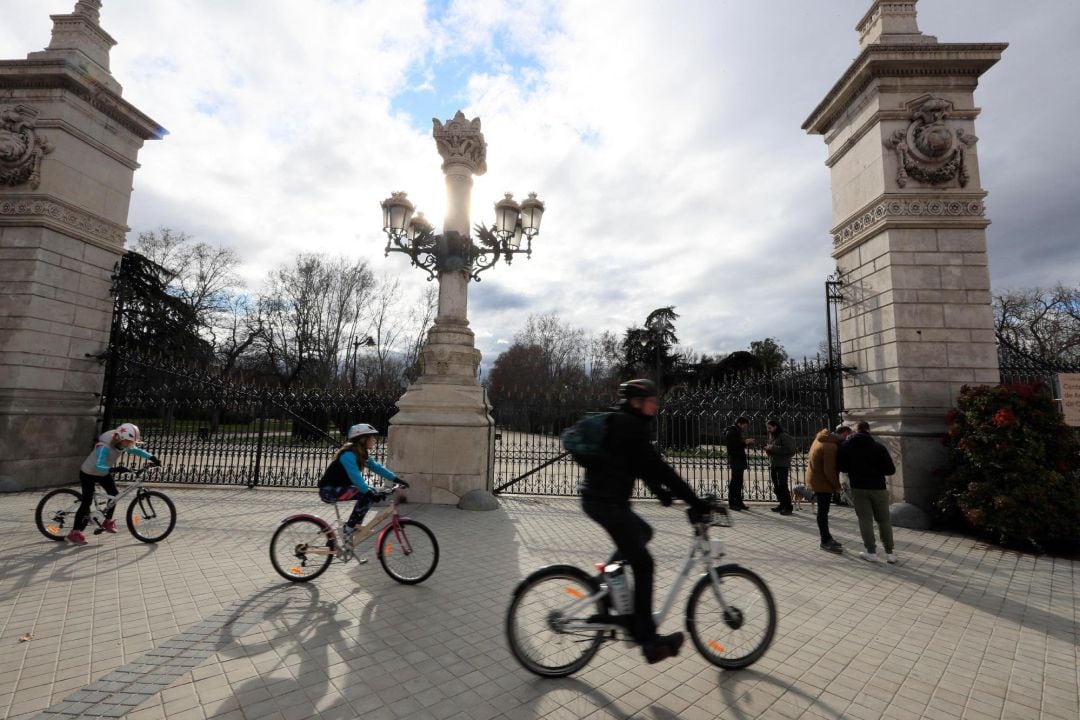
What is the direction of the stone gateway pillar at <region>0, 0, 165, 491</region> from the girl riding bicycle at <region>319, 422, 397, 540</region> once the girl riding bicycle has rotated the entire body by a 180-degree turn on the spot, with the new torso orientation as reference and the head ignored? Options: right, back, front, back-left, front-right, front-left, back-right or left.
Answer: front-right

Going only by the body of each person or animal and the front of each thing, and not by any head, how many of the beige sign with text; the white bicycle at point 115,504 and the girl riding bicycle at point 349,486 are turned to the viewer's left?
0

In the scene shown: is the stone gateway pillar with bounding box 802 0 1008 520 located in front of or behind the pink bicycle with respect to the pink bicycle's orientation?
in front

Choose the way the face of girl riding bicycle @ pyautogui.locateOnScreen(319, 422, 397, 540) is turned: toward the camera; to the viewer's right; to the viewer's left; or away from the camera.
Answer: to the viewer's right

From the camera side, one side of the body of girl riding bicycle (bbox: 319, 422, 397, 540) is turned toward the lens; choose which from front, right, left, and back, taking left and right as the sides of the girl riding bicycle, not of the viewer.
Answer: right

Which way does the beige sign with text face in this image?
toward the camera

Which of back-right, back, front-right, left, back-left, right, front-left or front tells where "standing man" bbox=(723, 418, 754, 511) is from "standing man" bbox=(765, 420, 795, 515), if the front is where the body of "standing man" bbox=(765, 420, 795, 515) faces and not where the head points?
front

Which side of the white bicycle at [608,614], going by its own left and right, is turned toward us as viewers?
right

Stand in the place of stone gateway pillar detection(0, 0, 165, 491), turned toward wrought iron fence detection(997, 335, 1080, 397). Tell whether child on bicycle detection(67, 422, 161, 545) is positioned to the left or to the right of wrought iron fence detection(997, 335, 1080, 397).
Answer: right

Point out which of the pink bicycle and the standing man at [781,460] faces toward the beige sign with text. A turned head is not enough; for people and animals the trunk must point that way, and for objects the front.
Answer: the pink bicycle

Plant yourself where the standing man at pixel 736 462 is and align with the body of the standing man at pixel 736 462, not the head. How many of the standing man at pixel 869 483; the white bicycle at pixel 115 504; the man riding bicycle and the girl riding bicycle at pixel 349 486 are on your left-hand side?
0

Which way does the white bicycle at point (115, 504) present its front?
to the viewer's right

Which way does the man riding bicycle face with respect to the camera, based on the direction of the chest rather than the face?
to the viewer's right

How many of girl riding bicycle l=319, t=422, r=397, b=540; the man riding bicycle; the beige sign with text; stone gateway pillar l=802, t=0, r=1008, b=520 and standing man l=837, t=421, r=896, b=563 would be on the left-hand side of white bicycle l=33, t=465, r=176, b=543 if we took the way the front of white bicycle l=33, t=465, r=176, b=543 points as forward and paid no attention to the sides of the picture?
0

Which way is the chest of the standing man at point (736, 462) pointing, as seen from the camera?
to the viewer's right

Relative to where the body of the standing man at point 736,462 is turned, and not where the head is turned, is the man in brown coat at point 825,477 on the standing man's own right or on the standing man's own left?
on the standing man's own right

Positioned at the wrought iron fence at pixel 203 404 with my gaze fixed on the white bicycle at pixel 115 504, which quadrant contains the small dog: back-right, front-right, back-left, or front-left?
front-left

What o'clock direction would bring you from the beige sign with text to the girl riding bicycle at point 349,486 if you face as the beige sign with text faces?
The girl riding bicycle is roughly at 1 o'clock from the beige sign with text.

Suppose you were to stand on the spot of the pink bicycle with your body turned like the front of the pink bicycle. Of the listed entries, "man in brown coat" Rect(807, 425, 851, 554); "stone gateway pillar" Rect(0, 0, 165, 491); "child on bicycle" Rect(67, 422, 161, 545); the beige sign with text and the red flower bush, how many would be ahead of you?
3

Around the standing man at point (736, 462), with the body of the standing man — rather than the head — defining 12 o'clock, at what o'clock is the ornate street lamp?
The ornate street lamp is roughly at 5 o'clock from the standing man.

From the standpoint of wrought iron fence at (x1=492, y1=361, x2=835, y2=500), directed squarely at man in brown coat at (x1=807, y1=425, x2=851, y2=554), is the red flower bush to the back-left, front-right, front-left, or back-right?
front-left

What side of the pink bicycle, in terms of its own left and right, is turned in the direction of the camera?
right
